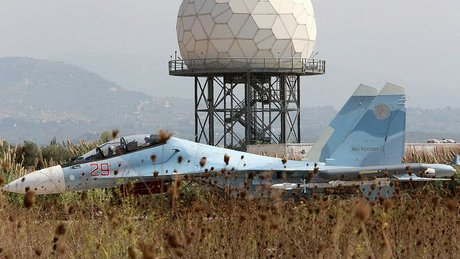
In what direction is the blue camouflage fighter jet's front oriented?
to the viewer's left

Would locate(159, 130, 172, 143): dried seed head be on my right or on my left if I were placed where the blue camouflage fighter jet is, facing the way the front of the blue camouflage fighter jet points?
on my left

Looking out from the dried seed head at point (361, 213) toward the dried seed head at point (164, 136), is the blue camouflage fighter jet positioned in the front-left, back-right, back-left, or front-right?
front-right

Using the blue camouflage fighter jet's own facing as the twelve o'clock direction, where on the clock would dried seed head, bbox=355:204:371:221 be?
The dried seed head is roughly at 9 o'clock from the blue camouflage fighter jet.
